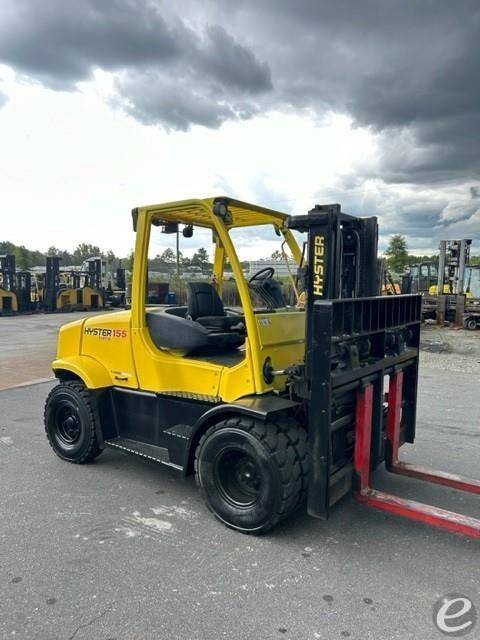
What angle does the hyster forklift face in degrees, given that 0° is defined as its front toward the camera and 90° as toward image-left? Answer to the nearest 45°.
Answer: approximately 315°

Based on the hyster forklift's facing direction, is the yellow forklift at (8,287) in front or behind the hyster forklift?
behind
